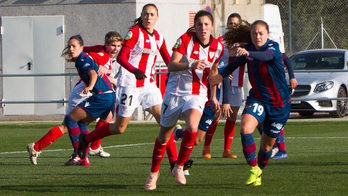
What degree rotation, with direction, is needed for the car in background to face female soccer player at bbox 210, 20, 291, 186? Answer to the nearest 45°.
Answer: approximately 45° to its left

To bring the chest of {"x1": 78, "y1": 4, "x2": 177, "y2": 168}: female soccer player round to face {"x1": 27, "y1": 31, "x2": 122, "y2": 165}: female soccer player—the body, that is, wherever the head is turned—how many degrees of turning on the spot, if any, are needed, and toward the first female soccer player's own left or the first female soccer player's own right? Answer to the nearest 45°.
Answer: approximately 180°

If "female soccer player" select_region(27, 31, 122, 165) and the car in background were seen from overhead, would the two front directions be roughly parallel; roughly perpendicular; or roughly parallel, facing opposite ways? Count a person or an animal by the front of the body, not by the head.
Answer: roughly perpendicular

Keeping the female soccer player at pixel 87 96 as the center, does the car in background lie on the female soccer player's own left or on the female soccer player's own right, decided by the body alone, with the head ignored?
on the female soccer player's own left

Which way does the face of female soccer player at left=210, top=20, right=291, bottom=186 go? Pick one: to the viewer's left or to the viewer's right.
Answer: to the viewer's left

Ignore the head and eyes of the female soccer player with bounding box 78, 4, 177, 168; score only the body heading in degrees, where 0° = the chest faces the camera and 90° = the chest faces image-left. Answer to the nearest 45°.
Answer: approximately 315°

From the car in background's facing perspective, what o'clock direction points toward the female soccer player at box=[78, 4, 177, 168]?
The female soccer player is roughly at 11 o'clock from the car in background.

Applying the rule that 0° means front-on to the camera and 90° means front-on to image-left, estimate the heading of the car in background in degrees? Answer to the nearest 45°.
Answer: approximately 45°
